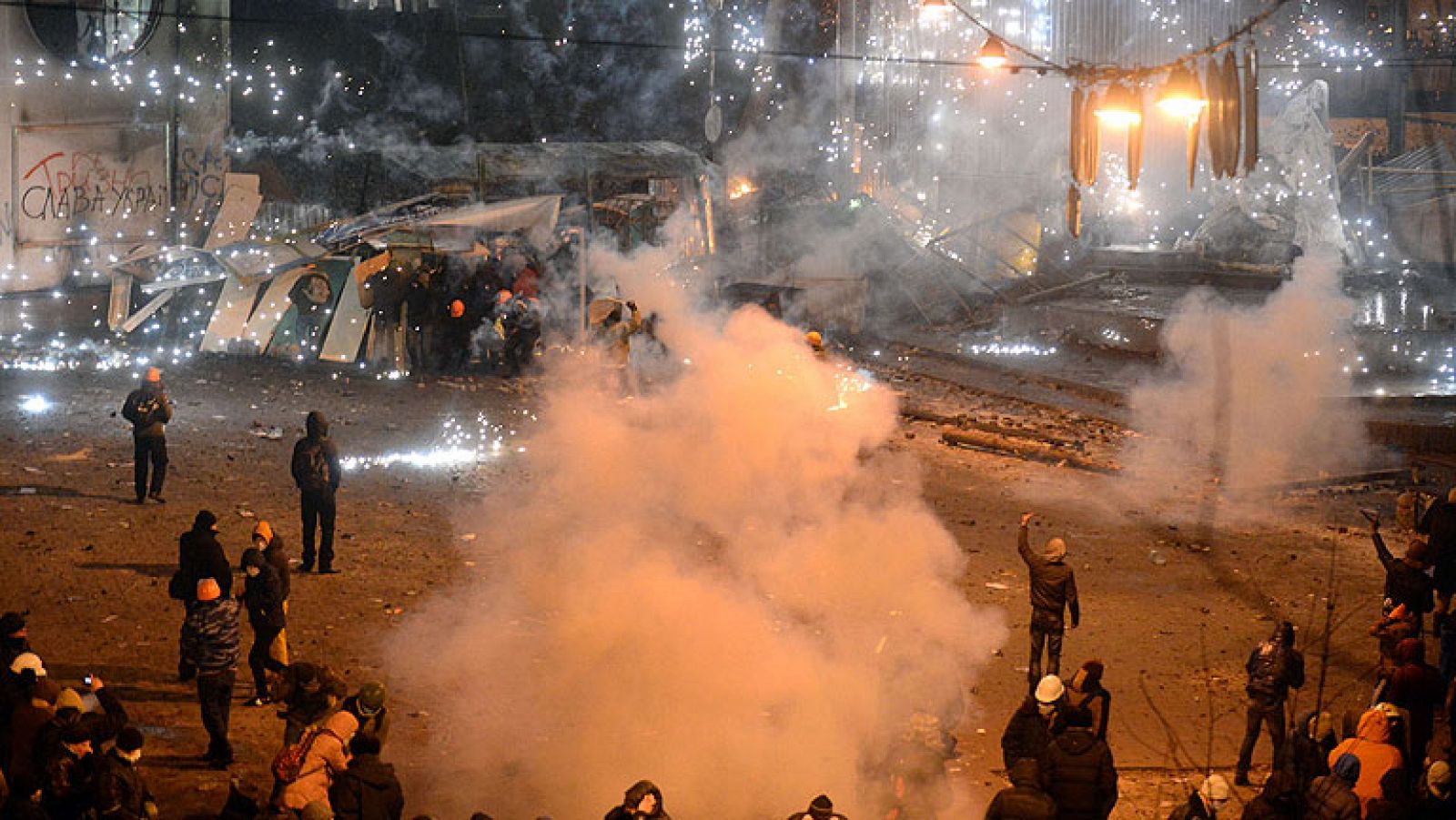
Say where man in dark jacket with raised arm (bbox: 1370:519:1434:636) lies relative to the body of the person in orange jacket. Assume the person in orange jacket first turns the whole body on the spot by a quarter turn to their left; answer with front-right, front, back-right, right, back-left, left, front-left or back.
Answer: right

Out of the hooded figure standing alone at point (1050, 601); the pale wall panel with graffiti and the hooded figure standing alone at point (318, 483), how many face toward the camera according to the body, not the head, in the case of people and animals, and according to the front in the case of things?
1

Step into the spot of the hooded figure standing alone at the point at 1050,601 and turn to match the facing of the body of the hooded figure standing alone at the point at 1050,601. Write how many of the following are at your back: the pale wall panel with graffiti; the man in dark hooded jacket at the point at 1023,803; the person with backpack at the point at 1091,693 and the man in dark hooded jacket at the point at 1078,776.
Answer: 3

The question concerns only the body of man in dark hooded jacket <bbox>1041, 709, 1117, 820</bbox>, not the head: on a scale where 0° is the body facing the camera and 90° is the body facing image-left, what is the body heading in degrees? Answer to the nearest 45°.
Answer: approximately 180°

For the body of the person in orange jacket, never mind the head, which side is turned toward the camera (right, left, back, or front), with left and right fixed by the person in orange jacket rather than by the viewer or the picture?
back

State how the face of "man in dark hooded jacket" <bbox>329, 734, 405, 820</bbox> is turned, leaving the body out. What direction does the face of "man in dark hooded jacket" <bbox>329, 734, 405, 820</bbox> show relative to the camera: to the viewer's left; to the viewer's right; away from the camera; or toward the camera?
away from the camera

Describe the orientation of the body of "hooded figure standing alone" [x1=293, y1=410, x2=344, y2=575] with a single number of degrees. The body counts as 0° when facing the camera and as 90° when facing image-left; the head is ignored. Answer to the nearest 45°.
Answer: approximately 180°

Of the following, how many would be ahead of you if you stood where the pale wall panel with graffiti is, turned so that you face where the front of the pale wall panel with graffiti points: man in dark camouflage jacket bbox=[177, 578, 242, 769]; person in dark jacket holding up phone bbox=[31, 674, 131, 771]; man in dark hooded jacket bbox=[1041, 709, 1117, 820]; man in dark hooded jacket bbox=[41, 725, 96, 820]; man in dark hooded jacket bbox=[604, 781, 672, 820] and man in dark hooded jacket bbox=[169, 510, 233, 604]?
6

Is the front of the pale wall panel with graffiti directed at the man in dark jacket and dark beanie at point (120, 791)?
yes

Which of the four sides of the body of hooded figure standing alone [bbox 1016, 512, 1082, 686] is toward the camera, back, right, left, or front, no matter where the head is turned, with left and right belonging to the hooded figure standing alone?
back

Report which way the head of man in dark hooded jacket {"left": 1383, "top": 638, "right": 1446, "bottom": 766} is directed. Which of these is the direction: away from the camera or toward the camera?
away from the camera

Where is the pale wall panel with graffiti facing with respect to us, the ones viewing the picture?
facing the viewer

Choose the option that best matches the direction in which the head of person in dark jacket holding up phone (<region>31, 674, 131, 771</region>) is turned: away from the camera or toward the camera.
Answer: away from the camera
